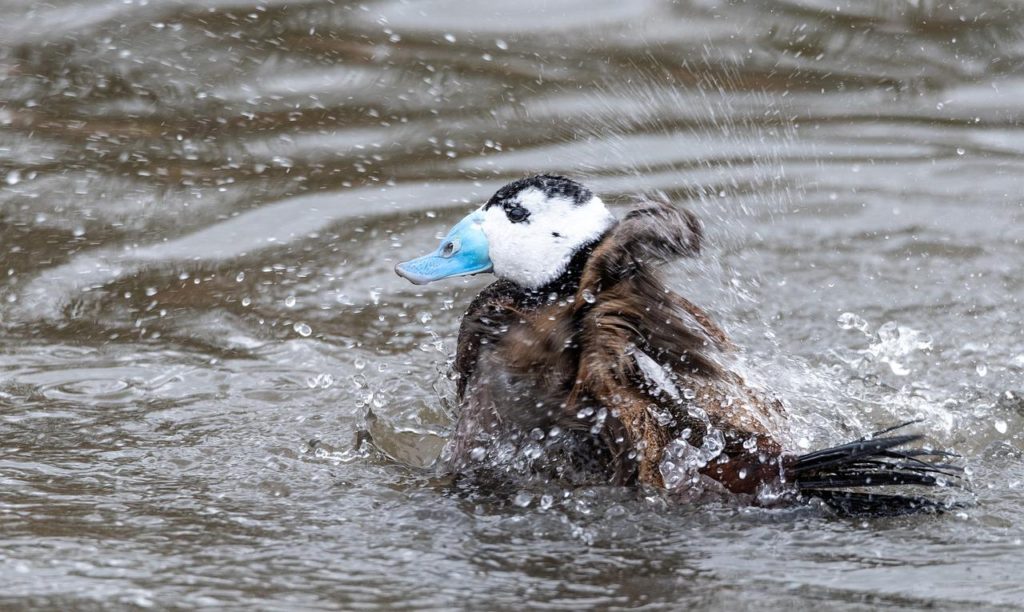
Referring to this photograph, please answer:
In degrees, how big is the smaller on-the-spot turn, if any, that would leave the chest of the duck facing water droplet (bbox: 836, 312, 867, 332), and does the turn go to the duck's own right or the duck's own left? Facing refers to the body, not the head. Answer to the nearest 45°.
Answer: approximately 135° to the duck's own right

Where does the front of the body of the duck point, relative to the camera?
to the viewer's left
